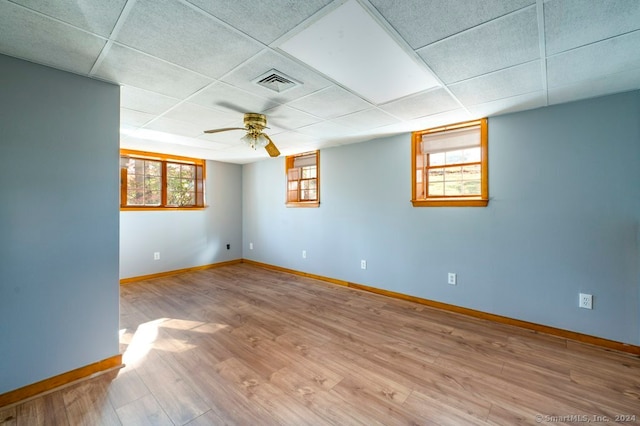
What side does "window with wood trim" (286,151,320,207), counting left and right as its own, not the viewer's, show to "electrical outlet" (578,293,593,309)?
left

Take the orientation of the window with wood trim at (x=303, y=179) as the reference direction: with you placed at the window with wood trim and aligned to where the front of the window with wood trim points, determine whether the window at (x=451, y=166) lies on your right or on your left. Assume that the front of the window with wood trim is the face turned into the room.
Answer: on your left

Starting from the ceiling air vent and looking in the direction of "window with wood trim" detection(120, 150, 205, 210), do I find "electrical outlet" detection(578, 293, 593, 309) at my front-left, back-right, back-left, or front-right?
back-right

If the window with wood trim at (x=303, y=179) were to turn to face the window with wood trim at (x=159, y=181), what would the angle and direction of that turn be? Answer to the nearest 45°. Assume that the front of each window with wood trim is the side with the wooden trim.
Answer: approximately 45° to its right

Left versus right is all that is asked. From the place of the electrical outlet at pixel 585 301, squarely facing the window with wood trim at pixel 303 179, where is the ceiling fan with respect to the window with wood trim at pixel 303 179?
left

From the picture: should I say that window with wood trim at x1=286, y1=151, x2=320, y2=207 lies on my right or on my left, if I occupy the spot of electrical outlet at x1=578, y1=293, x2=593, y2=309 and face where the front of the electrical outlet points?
on my right

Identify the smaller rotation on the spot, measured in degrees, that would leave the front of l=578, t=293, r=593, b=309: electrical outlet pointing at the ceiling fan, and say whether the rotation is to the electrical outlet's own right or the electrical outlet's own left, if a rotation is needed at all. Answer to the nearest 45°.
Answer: approximately 45° to the electrical outlet's own right

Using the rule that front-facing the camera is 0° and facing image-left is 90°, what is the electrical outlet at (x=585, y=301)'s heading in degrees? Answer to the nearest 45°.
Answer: approximately 0°

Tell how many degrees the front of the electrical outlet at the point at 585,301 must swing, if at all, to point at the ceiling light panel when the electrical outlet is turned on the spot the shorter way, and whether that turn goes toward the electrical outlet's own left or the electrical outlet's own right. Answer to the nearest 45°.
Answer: approximately 45° to the electrical outlet's own right

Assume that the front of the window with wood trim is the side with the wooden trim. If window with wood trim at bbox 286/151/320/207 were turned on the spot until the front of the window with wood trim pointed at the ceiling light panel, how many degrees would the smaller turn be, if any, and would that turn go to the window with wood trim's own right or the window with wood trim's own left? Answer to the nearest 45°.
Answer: approximately 45° to the window with wood trim's own left
